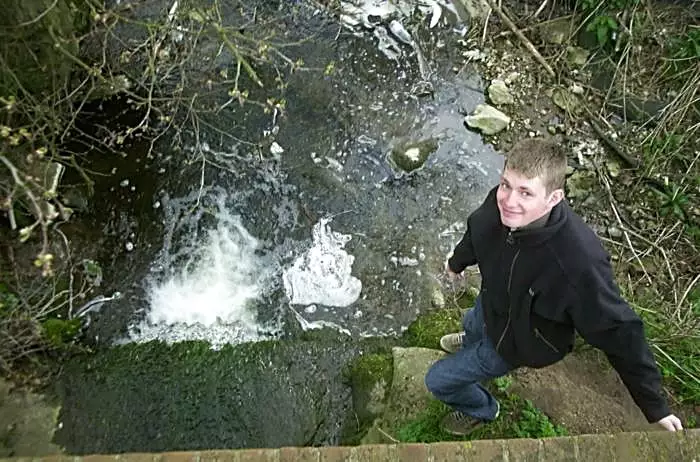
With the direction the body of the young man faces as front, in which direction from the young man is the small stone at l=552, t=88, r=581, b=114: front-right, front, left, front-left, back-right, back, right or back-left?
back-right

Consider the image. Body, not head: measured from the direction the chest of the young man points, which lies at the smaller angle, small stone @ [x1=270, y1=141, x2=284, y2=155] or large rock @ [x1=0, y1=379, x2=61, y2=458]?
the large rock

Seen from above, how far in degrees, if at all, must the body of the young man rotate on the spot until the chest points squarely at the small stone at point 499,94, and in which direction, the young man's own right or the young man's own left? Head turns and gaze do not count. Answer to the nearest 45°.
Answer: approximately 135° to the young man's own right

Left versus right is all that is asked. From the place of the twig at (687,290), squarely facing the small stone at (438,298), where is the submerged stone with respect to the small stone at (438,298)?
right

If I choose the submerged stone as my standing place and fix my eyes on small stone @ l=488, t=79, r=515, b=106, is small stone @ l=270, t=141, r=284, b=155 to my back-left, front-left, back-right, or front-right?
back-left

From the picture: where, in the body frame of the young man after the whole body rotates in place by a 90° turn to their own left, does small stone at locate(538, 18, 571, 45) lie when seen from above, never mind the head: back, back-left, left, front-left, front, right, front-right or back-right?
back-left

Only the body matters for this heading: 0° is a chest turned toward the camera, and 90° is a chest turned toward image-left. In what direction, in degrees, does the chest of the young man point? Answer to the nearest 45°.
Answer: approximately 45°

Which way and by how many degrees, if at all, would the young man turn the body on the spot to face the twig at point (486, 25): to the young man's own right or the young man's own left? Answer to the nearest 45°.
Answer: approximately 135° to the young man's own right
